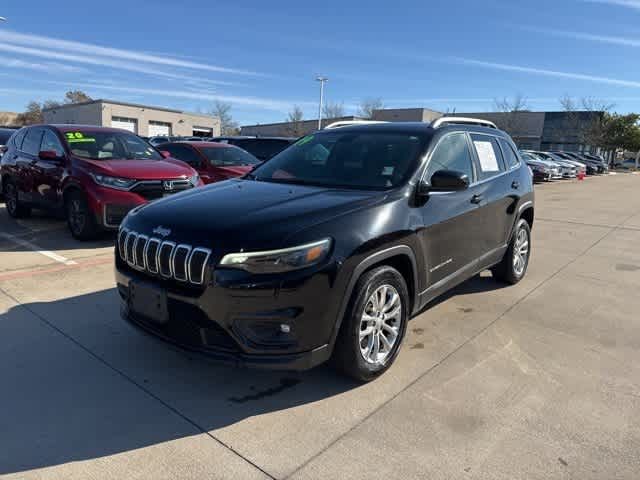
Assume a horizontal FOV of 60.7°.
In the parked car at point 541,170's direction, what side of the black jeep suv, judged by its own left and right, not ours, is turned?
back

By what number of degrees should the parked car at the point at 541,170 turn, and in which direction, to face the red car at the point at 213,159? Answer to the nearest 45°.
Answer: approximately 45° to its right

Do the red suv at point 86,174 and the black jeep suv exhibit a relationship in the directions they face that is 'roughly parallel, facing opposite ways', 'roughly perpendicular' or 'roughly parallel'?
roughly perpendicular

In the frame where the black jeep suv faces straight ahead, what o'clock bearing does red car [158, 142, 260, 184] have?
The red car is roughly at 4 o'clock from the black jeep suv.

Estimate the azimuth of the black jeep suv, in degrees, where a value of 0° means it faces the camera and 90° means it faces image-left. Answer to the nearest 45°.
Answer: approximately 45°

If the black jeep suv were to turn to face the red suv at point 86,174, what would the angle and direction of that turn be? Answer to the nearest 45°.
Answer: approximately 90° to its right

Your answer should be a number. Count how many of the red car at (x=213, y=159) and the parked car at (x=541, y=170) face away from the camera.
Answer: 0

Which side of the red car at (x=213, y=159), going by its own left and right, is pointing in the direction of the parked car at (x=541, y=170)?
left
